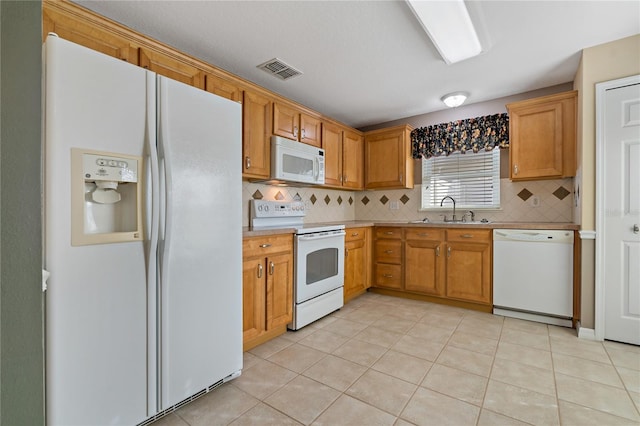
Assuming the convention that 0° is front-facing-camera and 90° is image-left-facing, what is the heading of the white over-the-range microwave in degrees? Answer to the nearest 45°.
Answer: approximately 315°

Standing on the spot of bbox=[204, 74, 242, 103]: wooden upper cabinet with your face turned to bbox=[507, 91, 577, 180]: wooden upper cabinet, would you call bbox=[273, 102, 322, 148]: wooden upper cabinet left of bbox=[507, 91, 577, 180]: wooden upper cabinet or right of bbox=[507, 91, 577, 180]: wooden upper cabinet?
left

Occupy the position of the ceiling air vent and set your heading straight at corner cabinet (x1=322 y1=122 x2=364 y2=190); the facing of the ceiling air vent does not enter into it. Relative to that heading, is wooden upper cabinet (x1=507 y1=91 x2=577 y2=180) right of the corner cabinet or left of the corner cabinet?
right

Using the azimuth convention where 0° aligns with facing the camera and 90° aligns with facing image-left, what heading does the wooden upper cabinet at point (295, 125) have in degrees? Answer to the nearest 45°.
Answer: approximately 315°
